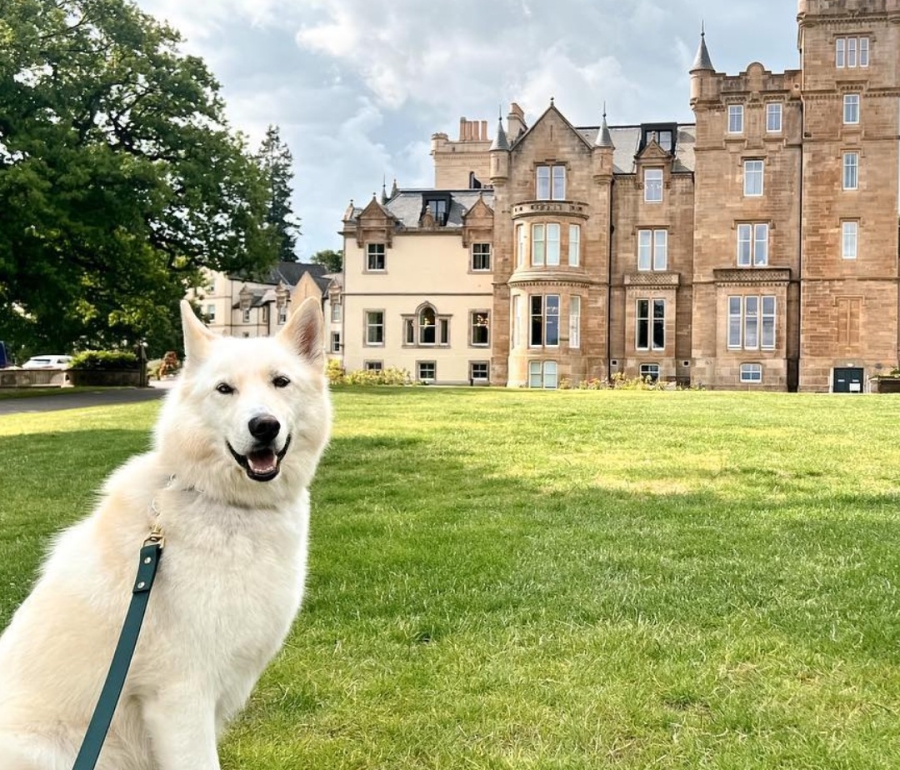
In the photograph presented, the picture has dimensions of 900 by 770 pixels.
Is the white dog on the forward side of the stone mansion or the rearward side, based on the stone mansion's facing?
on the forward side

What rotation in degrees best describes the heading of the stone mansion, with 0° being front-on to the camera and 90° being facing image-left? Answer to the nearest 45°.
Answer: approximately 0°

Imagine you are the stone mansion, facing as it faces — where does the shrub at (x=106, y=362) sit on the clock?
The shrub is roughly at 2 o'clock from the stone mansion.

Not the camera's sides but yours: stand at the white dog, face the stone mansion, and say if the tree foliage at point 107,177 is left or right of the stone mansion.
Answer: left

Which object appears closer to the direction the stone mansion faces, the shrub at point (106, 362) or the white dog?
the white dog

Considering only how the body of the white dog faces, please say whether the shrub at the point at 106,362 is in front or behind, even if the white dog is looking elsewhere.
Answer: behind

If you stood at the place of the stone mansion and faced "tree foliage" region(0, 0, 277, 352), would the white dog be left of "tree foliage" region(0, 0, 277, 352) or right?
left

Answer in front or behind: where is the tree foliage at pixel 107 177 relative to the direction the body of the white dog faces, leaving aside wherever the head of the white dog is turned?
behind

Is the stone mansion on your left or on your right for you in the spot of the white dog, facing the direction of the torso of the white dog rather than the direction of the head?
on your left

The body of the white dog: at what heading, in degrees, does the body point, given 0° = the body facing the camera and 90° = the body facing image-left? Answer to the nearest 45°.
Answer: approximately 315°

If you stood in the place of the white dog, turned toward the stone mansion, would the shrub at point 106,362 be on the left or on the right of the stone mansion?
left

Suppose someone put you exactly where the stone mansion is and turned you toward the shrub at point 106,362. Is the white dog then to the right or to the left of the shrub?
left

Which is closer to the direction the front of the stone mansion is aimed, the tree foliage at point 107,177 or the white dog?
the white dog

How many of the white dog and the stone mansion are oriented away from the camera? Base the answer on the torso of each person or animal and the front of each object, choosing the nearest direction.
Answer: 0
